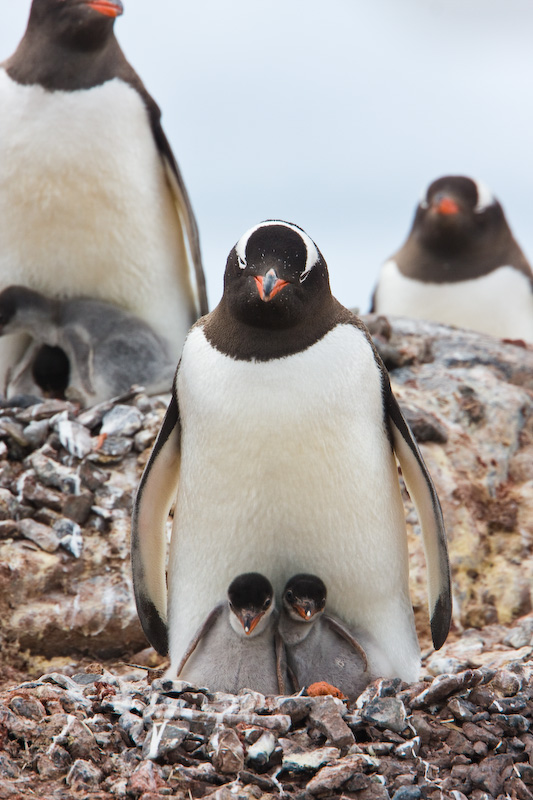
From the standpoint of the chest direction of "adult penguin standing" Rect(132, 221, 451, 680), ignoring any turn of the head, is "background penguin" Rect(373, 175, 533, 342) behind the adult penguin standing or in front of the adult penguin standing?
behind

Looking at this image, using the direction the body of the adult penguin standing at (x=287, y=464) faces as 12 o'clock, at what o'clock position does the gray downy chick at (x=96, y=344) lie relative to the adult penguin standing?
The gray downy chick is roughly at 5 o'clock from the adult penguin standing.

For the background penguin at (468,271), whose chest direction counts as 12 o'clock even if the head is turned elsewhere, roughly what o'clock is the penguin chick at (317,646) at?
The penguin chick is roughly at 12 o'clock from the background penguin.

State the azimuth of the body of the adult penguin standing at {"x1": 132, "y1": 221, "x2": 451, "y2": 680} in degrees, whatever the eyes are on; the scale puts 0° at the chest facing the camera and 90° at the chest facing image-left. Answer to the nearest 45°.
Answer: approximately 0°

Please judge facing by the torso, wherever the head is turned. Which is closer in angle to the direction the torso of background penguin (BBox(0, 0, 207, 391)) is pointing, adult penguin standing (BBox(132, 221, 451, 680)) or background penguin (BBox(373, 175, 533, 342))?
the adult penguin standing

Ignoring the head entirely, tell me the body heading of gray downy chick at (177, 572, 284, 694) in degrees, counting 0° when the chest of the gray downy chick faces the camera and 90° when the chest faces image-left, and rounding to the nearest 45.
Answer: approximately 0°
